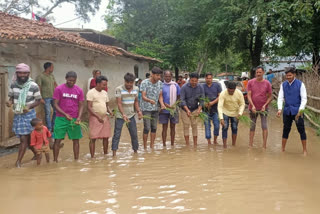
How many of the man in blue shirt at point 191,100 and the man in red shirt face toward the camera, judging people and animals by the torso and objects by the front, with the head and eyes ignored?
2

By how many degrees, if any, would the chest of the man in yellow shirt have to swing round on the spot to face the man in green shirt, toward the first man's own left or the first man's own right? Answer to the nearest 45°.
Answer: approximately 90° to the first man's own right

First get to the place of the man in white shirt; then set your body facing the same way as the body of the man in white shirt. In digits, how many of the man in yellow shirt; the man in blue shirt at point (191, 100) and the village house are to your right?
3

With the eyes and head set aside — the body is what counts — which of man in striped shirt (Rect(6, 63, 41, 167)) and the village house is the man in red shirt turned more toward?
the man in striped shirt

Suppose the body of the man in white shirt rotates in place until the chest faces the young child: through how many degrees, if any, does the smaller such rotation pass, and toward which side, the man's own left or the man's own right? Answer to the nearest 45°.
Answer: approximately 45° to the man's own right

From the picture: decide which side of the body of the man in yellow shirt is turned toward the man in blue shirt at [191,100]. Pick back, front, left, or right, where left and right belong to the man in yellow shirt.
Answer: right

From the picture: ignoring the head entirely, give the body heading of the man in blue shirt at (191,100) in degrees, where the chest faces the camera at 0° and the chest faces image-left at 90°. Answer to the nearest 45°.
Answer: approximately 0°

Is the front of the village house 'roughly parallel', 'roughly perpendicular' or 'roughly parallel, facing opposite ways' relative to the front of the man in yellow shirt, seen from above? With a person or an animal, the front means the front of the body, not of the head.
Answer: roughly perpendicular

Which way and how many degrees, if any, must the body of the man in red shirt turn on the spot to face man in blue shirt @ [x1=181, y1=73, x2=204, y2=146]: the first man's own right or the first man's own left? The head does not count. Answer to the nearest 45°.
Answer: approximately 90° to the first man's own right

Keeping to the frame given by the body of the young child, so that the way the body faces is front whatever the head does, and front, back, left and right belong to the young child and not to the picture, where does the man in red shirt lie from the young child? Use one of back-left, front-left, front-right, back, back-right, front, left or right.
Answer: front-left
